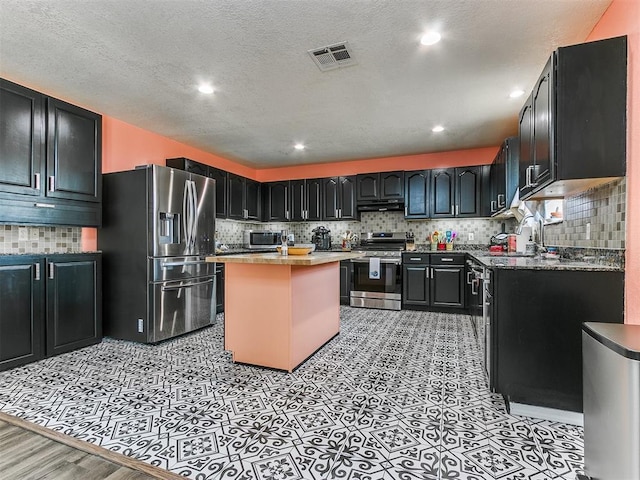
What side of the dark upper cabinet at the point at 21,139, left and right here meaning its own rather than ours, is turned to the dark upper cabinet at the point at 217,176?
left

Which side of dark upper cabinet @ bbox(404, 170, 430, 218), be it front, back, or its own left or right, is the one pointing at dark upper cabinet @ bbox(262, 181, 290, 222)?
right

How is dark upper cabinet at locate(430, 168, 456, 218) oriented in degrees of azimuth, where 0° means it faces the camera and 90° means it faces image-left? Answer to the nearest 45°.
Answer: approximately 0°

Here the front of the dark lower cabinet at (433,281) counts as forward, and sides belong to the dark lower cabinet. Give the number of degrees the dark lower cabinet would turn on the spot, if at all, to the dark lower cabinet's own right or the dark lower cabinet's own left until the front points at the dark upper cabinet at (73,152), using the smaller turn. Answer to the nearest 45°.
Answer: approximately 45° to the dark lower cabinet's own right

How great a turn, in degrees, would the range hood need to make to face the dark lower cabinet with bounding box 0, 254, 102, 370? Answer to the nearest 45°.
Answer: approximately 45° to its right

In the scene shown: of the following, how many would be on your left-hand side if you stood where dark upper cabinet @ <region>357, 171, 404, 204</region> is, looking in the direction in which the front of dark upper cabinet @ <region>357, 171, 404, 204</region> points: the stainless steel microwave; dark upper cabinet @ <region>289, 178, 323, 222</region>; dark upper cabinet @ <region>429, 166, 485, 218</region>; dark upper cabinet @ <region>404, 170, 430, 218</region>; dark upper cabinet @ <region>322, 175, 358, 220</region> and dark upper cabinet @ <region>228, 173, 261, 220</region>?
2

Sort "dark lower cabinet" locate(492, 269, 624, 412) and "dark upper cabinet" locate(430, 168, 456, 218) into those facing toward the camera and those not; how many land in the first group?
1

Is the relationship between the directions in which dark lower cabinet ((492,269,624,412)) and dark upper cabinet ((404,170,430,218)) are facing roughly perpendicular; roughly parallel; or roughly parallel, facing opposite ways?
roughly perpendicular

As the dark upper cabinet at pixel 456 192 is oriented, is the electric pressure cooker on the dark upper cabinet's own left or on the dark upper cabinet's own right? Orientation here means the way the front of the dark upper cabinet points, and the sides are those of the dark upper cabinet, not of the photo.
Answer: on the dark upper cabinet's own right

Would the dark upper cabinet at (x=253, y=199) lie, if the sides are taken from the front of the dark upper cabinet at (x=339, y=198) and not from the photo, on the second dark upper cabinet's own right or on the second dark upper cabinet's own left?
on the second dark upper cabinet's own right

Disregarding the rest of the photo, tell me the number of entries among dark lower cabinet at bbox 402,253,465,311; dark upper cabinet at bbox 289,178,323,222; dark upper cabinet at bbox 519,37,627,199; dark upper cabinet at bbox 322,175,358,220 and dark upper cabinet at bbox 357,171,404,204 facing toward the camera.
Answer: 4
